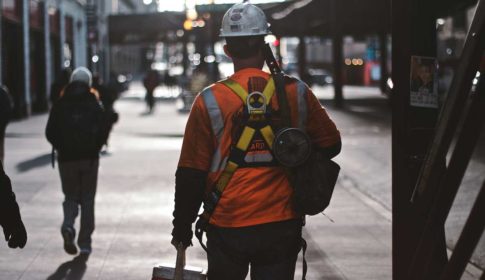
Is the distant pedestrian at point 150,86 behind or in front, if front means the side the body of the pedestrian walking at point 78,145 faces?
in front

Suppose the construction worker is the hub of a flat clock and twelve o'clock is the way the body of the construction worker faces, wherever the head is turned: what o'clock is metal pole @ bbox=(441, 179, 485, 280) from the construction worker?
The metal pole is roughly at 3 o'clock from the construction worker.

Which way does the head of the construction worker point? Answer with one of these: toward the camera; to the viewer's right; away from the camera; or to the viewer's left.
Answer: away from the camera

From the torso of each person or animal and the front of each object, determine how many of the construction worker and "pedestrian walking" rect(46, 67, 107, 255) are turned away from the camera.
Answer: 2

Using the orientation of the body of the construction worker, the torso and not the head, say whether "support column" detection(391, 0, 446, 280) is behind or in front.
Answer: in front

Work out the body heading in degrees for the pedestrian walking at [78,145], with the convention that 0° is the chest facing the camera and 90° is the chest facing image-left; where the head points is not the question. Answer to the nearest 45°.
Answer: approximately 180°

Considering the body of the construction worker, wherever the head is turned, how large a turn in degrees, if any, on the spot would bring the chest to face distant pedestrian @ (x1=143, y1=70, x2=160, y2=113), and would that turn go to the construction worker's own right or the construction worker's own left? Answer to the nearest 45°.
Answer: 0° — they already face them

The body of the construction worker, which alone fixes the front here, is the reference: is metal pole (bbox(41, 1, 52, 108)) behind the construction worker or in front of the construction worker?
in front

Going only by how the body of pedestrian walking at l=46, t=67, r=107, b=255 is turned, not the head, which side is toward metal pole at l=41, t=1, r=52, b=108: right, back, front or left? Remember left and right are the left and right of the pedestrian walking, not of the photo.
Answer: front

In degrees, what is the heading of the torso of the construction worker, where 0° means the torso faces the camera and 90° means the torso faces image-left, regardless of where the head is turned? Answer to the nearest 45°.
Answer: approximately 180°

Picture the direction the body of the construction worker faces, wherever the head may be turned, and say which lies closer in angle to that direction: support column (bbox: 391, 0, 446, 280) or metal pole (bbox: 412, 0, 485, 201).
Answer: the support column
